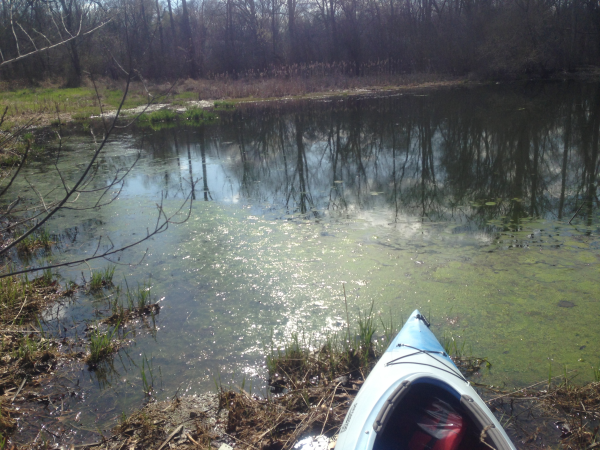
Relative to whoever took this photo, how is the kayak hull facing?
facing away from the viewer

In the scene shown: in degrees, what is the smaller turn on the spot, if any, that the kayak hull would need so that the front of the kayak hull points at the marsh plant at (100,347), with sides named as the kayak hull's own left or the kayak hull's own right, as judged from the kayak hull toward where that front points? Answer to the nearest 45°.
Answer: approximately 90° to the kayak hull's own left

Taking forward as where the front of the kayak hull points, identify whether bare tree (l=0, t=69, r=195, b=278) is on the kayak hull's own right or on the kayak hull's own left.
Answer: on the kayak hull's own left

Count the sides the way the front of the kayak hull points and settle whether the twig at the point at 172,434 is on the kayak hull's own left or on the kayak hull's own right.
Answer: on the kayak hull's own left

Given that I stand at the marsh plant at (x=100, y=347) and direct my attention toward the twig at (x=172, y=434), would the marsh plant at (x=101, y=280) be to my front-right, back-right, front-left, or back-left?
back-left

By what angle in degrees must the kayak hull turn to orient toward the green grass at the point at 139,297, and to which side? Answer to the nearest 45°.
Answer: approximately 45° to its left

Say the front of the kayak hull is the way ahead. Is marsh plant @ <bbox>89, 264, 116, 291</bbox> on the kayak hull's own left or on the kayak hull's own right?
on the kayak hull's own left

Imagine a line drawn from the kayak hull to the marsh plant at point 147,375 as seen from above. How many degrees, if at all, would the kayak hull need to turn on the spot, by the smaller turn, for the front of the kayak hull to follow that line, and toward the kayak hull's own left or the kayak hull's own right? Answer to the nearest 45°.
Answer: approximately 90° to the kayak hull's own left

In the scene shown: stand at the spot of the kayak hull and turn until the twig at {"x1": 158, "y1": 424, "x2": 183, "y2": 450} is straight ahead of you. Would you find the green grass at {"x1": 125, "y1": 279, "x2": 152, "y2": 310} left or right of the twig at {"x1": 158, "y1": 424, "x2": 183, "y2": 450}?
right
